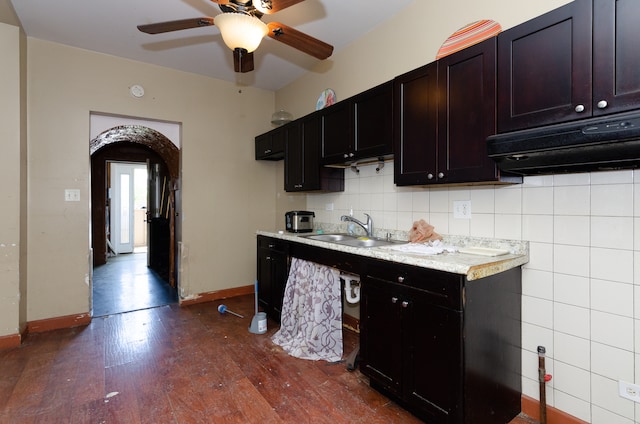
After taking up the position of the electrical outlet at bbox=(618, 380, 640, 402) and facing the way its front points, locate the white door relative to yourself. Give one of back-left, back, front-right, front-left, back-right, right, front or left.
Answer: front-right

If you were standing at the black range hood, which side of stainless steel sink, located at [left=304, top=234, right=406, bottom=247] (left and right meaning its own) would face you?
left

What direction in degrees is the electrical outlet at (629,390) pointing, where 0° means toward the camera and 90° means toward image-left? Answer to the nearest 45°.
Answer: approximately 45°

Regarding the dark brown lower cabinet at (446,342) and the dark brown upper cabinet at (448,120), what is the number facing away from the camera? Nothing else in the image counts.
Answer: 0

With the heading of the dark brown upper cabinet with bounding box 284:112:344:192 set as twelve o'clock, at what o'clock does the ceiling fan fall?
The ceiling fan is roughly at 11 o'clock from the dark brown upper cabinet.

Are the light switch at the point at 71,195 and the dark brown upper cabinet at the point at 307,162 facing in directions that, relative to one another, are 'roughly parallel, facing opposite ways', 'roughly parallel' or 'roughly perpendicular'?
roughly perpendicular

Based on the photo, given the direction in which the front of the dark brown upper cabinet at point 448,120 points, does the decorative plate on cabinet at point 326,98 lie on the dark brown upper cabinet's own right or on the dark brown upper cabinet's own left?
on the dark brown upper cabinet's own right

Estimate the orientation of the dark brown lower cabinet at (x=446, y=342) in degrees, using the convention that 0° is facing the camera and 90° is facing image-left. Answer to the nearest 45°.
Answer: approximately 45°

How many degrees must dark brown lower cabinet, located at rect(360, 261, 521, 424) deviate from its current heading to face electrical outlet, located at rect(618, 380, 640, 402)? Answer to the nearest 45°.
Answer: approximately 135° to its left

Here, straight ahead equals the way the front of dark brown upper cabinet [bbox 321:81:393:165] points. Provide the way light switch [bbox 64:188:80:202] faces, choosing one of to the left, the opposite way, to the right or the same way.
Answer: to the left

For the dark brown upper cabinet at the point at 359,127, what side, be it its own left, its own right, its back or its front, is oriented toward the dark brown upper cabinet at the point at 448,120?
left
